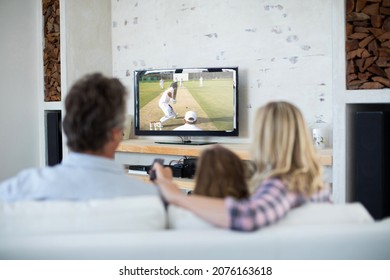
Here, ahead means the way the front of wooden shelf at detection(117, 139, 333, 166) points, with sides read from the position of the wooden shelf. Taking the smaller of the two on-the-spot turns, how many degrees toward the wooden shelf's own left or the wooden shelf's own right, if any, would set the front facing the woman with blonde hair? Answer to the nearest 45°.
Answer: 0° — it already faces them

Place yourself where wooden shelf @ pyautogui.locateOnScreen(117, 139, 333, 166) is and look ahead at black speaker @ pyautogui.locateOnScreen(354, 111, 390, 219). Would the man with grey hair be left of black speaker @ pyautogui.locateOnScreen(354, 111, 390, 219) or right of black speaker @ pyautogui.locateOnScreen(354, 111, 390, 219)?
right

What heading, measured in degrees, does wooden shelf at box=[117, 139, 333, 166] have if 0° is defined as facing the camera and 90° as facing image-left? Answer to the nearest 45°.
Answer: approximately 0°

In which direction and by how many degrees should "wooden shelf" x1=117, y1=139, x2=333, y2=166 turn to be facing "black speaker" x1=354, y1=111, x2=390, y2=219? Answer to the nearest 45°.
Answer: approximately 45° to its left

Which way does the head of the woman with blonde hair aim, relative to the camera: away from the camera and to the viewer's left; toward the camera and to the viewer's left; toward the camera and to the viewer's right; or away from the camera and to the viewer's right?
away from the camera and to the viewer's left

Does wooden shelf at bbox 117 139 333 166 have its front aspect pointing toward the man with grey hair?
yes

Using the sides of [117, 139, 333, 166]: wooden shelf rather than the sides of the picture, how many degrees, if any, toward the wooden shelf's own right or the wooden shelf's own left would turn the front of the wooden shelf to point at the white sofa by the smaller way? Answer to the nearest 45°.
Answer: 0° — it already faces it
